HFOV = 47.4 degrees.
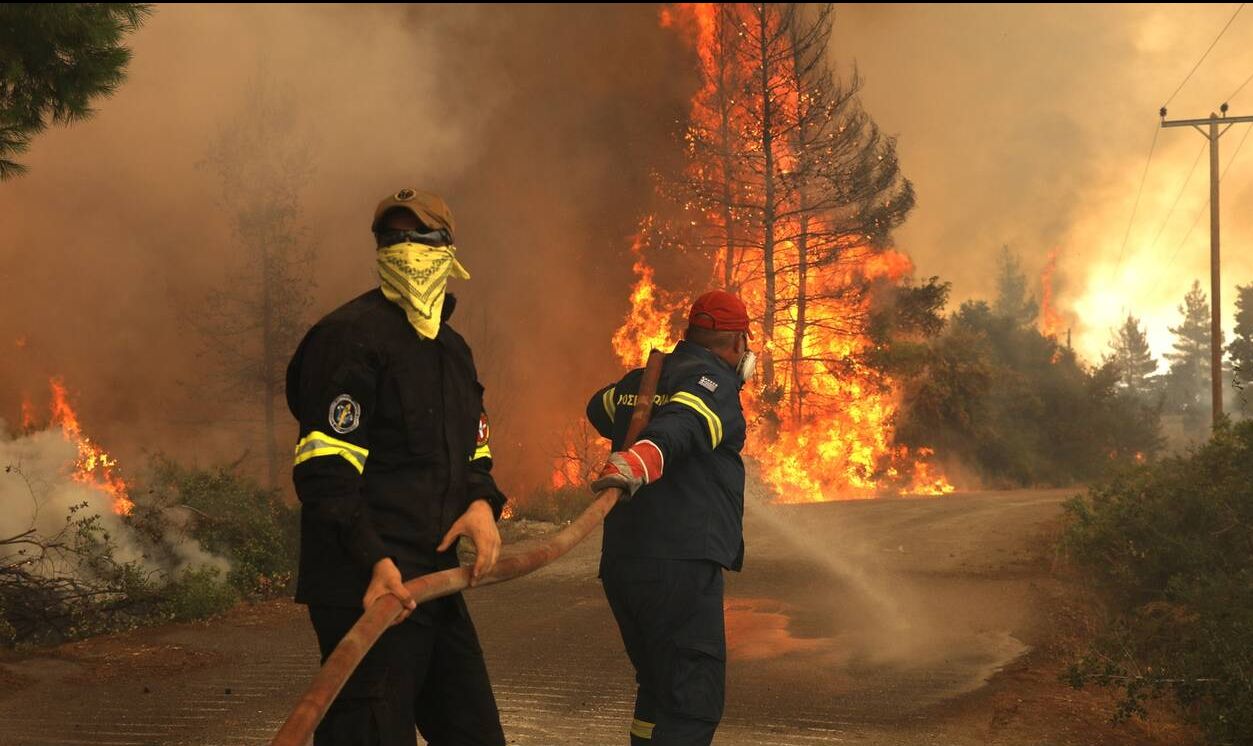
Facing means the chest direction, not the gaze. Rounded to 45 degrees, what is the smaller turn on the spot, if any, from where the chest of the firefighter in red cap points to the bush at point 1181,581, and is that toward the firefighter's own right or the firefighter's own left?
0° — they already face it

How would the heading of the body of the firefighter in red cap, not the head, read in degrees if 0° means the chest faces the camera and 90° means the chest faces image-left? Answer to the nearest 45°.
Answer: approximately 225°

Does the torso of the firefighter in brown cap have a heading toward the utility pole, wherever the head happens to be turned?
no

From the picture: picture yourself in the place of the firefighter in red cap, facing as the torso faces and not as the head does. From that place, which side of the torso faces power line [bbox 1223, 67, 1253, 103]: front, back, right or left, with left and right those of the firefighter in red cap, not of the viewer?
front

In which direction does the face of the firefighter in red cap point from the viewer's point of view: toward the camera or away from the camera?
away from the camera

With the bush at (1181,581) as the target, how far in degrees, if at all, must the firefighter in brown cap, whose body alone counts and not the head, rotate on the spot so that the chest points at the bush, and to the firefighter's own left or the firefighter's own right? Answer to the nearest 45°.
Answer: approximately 90° to the firefighter's own left

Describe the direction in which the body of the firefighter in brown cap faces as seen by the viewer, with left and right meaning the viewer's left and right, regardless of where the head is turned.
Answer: facing the viewer and to the right of the viewer

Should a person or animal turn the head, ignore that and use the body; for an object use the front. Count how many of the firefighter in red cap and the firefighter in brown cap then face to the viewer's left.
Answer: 0

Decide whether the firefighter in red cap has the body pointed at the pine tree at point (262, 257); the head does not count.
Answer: no

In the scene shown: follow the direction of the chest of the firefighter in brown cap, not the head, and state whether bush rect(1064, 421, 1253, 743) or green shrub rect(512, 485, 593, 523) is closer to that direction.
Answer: the bush

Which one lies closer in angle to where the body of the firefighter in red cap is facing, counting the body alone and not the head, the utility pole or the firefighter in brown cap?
the utility pole

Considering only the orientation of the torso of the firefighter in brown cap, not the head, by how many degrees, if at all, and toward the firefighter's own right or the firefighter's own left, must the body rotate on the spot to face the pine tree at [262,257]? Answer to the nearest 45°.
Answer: approximately 135° to the firefighter's own left

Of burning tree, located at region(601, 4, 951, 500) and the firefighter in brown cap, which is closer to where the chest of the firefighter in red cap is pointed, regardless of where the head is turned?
the burning tree

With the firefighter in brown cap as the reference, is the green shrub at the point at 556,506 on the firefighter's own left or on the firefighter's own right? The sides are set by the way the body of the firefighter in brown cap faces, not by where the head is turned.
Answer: on the firefighter's own left

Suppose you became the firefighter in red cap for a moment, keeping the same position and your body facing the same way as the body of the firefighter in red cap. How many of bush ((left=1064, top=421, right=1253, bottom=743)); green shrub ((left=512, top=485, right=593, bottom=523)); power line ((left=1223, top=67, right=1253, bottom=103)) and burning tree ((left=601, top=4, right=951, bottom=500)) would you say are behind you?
0
